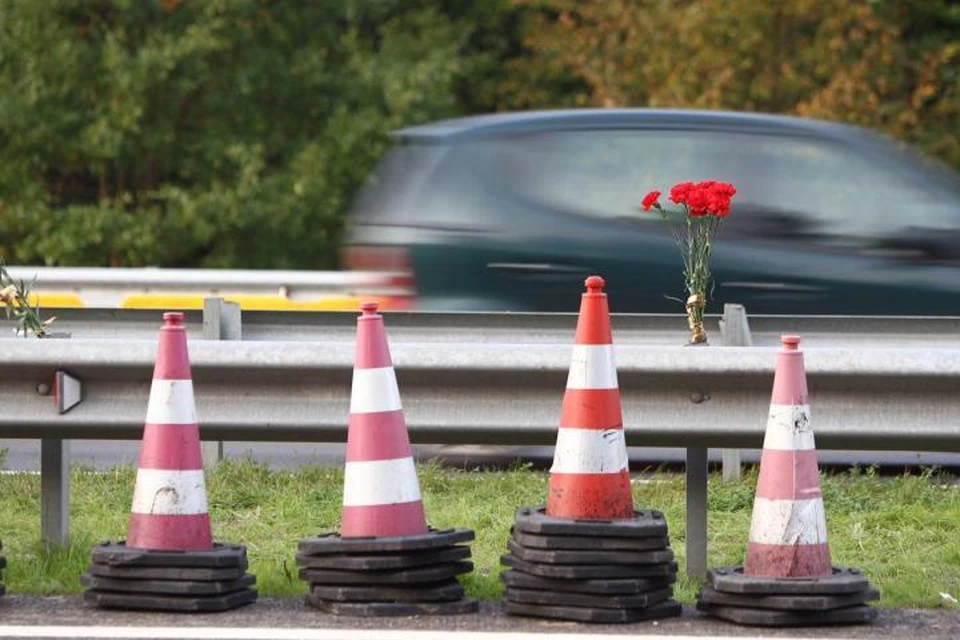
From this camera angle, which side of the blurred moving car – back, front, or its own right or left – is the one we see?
right

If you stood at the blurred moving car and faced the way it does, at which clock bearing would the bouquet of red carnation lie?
The bouquet of red carnation is roughly at 3 o'clock from the blurred moving car.

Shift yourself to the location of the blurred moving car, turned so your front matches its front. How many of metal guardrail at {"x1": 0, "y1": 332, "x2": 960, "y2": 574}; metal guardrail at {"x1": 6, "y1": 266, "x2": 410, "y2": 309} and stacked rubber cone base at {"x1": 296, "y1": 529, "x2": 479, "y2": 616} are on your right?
2

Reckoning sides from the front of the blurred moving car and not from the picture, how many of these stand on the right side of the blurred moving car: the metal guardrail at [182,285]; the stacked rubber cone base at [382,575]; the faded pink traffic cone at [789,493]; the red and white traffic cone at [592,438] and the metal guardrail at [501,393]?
4

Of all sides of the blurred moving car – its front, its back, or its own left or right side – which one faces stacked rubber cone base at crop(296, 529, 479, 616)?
right

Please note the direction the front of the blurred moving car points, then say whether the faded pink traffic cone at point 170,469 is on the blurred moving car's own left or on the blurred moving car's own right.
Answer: on the blurred moving car's own right

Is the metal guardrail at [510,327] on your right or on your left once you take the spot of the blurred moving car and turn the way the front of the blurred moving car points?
on your right

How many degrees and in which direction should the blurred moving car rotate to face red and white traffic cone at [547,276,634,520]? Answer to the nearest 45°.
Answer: approximately 90° to its right

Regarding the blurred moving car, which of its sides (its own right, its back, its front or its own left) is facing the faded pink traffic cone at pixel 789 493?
right

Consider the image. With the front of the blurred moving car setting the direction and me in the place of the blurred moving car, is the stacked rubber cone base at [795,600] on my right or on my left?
on my right

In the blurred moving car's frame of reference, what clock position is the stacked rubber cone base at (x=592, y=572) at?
The stacked rubber cone base is roughly at 3 o'clock from the blurred moving car.
